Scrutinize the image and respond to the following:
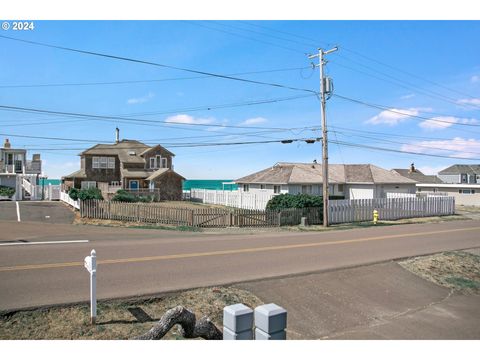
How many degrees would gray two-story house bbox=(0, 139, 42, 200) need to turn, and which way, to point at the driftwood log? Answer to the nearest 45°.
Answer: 0° — it already faces it

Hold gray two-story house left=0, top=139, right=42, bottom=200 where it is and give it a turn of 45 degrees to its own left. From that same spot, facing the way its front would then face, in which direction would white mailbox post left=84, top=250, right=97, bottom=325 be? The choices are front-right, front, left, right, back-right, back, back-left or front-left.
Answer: front-right

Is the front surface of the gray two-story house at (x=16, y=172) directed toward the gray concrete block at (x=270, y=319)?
yes

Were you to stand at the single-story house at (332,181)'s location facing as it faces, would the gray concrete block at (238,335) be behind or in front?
in front

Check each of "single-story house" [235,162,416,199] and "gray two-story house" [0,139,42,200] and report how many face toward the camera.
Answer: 2

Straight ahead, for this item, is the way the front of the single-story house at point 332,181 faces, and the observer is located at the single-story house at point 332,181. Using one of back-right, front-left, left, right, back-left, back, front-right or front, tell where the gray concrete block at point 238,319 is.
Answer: front

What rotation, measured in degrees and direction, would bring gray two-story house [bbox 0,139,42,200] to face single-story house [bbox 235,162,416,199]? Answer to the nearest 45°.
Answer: approximately 45° to its left

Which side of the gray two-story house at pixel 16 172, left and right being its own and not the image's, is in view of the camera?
front

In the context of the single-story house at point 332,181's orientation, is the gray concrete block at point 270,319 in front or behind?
in front

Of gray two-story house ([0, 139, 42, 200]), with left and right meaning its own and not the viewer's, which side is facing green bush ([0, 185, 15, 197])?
front

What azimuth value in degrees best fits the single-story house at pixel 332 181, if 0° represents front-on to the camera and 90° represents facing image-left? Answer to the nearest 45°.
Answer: approximately 0°

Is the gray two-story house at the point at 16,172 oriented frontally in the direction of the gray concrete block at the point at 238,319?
yes

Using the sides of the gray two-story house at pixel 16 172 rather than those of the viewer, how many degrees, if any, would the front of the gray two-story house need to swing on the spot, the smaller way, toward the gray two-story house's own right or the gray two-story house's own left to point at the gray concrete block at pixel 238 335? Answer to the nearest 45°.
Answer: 0° — it already faces it

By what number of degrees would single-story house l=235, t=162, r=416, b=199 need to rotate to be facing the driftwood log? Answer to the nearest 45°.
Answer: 0° — it already faces it

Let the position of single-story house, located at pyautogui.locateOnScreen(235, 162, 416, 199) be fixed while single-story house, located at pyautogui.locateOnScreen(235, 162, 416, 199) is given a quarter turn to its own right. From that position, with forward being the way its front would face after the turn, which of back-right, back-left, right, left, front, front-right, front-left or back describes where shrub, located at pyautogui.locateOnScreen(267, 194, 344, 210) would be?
left
